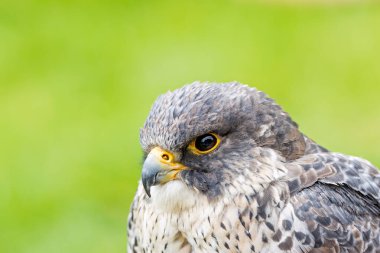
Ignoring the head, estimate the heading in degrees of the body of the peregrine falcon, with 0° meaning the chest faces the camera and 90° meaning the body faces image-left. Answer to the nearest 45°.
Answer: approximately 45°
